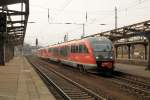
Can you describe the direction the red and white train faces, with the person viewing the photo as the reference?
facing the viewer and to the right of the viewer
